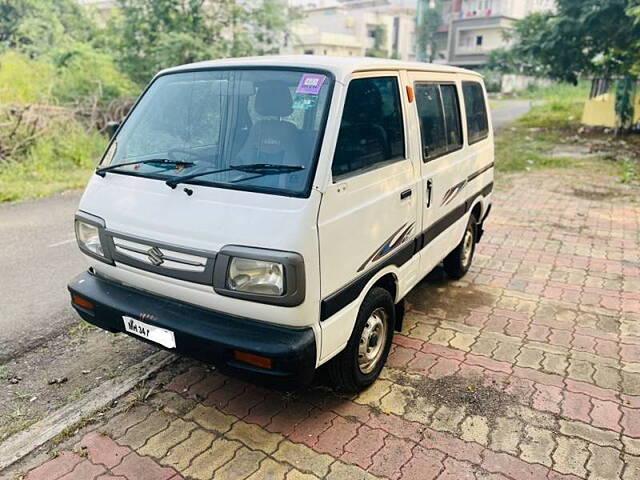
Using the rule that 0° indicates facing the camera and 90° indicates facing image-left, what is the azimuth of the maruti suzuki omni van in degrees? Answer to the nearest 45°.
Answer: approximately 45°

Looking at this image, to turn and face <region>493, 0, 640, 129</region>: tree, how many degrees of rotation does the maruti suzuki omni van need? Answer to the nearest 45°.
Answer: approximately 180°

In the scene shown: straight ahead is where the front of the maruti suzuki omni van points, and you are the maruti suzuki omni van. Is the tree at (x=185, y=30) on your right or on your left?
on your right

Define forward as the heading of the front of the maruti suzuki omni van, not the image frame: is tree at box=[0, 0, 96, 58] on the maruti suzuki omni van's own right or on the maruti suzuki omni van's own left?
on the maruti suzuki omni van's own right

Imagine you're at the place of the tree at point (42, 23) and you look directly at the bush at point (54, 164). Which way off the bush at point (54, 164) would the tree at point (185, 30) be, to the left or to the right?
left

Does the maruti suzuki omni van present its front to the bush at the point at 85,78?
no

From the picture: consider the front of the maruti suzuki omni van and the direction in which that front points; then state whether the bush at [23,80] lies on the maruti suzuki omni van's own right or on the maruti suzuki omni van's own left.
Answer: on the maruti suzuki omni van's own right

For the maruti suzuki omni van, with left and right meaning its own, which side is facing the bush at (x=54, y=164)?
right

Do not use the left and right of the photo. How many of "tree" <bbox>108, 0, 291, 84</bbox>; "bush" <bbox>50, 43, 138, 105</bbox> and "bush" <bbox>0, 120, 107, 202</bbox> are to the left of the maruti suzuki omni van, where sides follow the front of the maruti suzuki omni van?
0

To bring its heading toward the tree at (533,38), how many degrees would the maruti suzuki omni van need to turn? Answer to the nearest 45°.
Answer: approximately 180°
